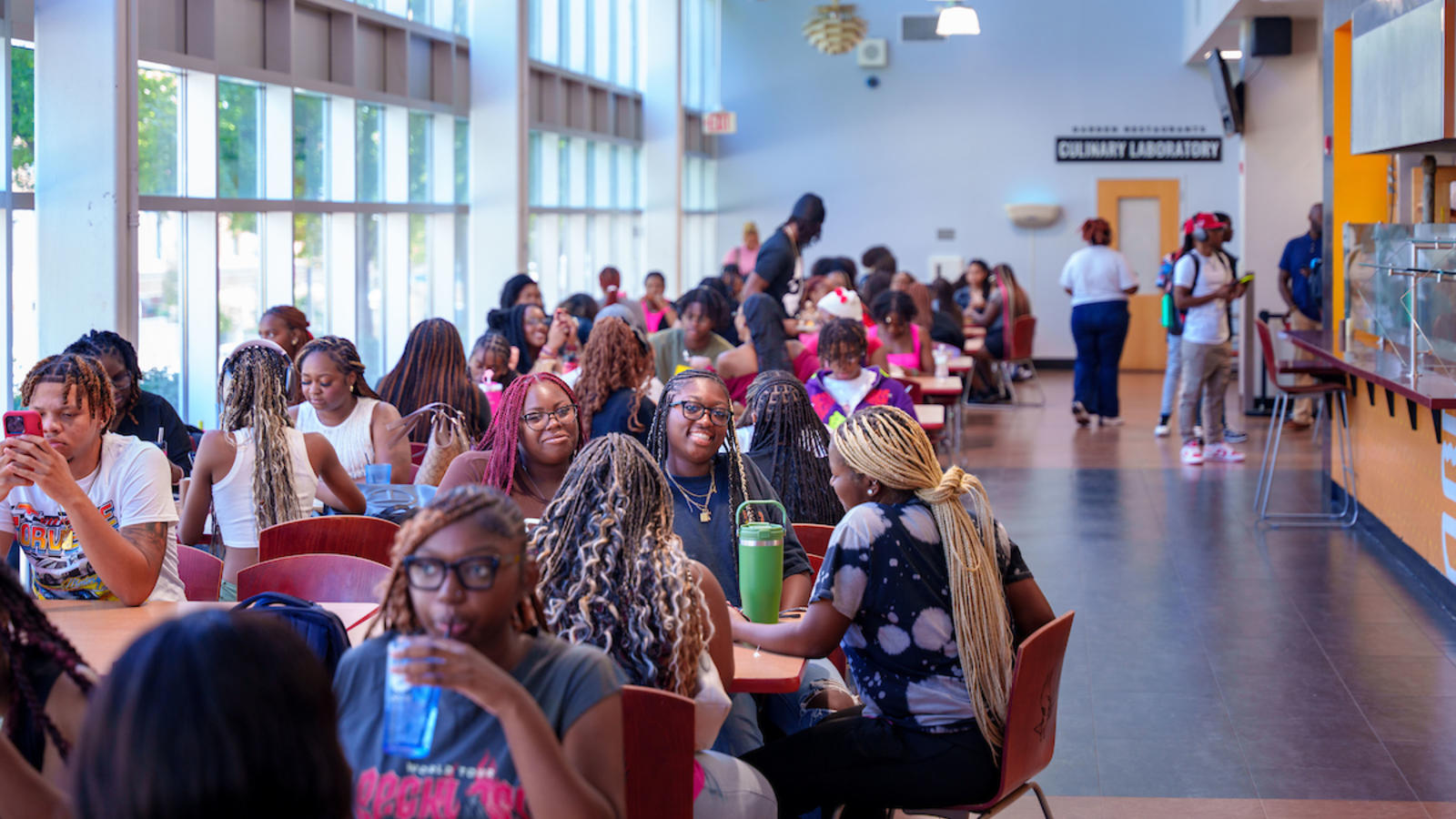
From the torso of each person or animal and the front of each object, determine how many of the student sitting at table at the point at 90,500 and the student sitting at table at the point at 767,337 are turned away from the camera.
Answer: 1

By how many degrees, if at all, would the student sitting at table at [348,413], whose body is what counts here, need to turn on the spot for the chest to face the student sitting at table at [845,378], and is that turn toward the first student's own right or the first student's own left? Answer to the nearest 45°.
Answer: approximately 180°

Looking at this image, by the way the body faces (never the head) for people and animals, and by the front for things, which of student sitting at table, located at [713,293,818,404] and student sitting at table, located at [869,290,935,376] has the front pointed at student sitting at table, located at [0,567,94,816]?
student sitting at table, located at [869,290,935,376]

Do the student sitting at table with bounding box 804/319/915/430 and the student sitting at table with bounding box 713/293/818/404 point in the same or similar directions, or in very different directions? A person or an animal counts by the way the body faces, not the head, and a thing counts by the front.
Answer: very different directions

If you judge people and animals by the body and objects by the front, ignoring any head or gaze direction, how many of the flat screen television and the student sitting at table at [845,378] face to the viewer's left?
1

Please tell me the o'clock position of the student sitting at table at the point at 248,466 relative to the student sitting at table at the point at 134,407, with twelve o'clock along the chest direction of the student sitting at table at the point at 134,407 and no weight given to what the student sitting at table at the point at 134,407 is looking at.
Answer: the student sitting at table at the point at 248,466 is roughly at 10 o'clock from the student sitting at table at the point at 134,407.

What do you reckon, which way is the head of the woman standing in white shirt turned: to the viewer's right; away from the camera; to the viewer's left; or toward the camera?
away from the camera

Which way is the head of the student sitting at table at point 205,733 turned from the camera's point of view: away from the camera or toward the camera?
away from the camera

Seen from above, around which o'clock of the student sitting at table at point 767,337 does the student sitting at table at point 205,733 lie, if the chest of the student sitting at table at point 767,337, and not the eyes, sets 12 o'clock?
the student sitting at table at point 205,733 is roughly at 6 o'clock from the student sitting at table at point 767,337.

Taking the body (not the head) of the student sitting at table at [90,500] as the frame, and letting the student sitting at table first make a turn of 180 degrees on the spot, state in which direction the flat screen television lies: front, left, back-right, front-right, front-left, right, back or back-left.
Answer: front

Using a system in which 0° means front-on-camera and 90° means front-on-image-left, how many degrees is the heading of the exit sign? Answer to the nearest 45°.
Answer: approximately 0°

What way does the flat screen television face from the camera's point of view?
to the viewer's left
